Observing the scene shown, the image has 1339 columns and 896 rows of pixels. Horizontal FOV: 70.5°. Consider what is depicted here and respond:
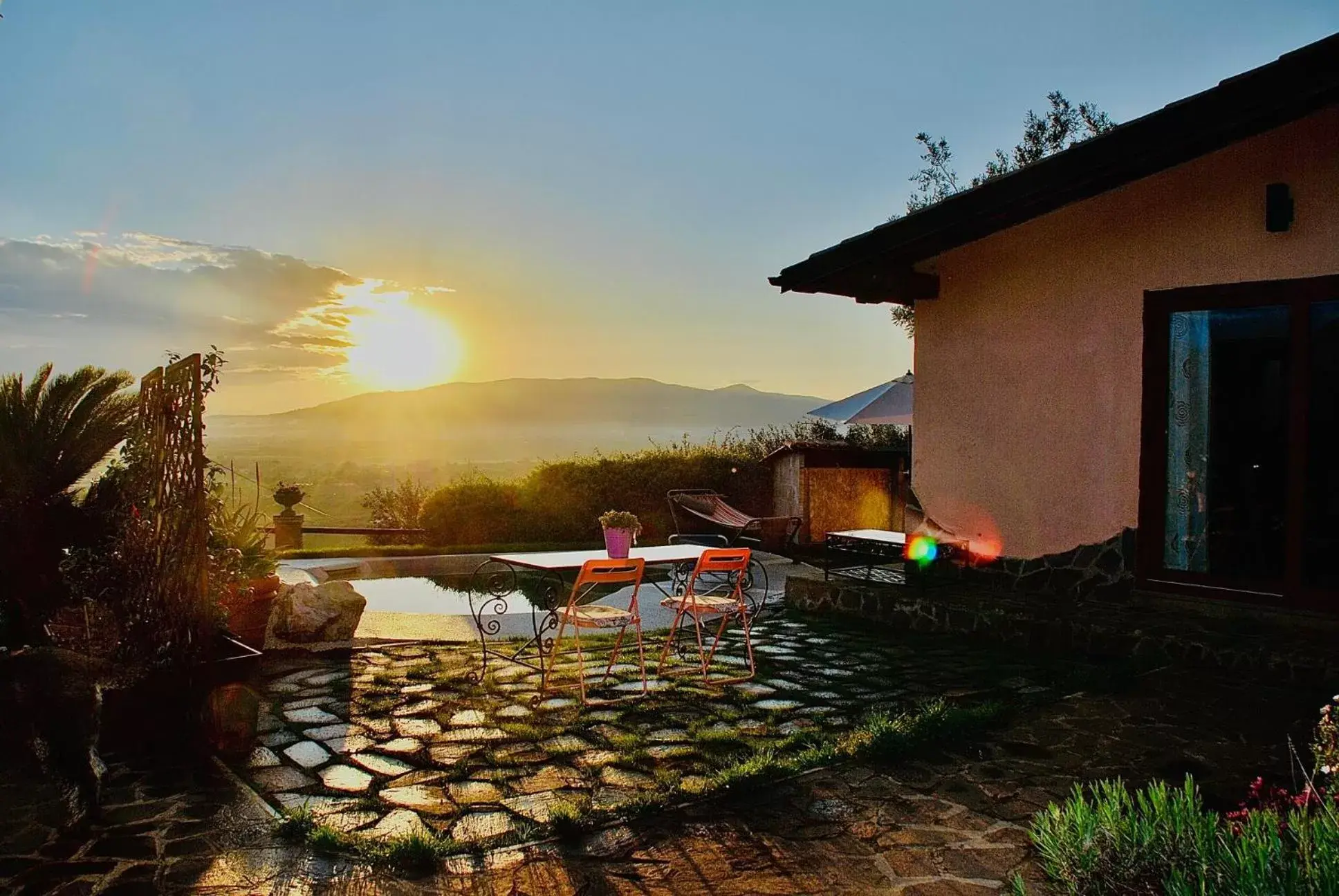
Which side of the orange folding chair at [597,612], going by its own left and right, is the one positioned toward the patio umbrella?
right

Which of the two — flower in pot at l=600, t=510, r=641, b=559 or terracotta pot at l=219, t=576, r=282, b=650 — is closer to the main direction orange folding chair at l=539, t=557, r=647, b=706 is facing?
the terracotta pot

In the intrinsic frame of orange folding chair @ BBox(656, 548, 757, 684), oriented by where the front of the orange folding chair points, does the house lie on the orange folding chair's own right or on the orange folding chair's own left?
on the orange folding chair's own right

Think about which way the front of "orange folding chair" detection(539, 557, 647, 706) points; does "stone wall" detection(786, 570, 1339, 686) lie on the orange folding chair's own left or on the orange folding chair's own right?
on the orange folding chair's own right

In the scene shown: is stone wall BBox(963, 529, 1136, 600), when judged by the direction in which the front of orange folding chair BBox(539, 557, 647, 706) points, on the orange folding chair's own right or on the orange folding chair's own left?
on the orange folding chair's own right

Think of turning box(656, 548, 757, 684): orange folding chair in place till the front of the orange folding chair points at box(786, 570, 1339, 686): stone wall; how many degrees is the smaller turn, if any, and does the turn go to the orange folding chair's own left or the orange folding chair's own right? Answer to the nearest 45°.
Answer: approximately 135° to the orange folding chair's own right

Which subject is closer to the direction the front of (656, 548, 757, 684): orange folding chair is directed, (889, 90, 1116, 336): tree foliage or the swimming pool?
the swimming pool

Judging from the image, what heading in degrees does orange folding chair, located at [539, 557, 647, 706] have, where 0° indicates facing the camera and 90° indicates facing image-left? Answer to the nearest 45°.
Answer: approximately 135°

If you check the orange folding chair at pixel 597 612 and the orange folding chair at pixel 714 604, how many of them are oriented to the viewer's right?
0

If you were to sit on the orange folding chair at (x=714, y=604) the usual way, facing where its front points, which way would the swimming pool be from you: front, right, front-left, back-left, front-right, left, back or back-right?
front

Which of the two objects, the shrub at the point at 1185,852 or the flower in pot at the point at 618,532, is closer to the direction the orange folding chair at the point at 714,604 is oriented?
the flower in pot
